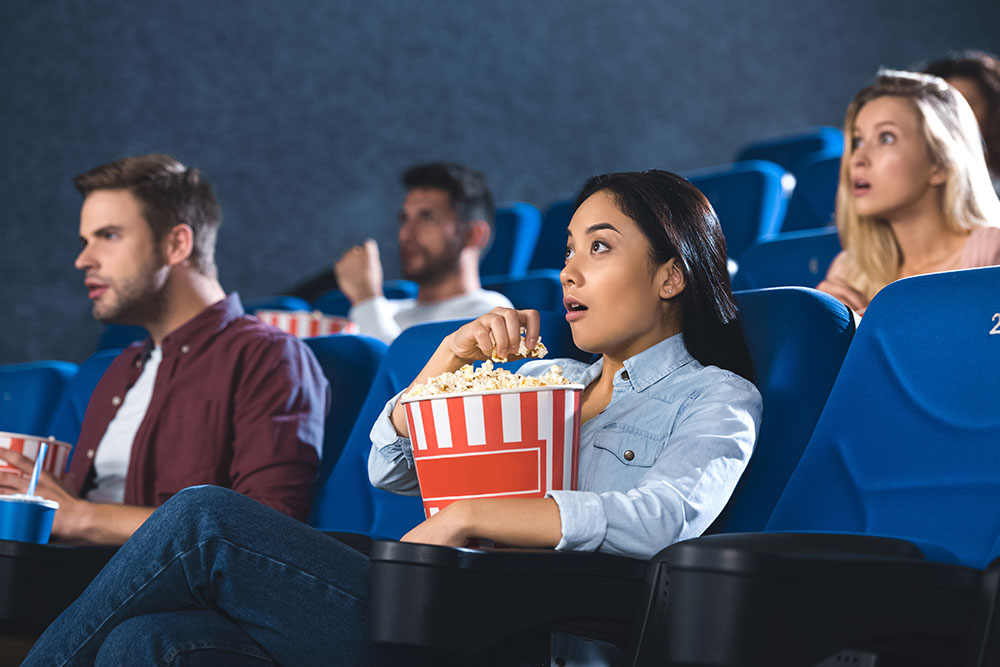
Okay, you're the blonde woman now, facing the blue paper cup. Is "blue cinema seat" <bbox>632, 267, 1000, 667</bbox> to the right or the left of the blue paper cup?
left

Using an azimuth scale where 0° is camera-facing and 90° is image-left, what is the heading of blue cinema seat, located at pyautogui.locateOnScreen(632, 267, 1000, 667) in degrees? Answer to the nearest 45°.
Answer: approximately 45°

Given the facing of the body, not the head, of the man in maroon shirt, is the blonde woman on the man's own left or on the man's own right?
on the man's own left

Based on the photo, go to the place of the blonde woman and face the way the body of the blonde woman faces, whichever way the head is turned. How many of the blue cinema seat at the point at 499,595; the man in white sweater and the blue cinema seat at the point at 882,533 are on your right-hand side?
1

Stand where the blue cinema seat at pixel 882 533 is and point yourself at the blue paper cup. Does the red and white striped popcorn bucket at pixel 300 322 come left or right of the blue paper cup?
right

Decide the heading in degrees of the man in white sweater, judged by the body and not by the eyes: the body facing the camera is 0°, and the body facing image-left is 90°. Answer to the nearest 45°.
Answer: approximately 45°

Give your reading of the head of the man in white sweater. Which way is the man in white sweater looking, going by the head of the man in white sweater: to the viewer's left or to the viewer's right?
to the viewer's left

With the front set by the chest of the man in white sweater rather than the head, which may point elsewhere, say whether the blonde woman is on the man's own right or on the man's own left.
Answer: on the man's own left
